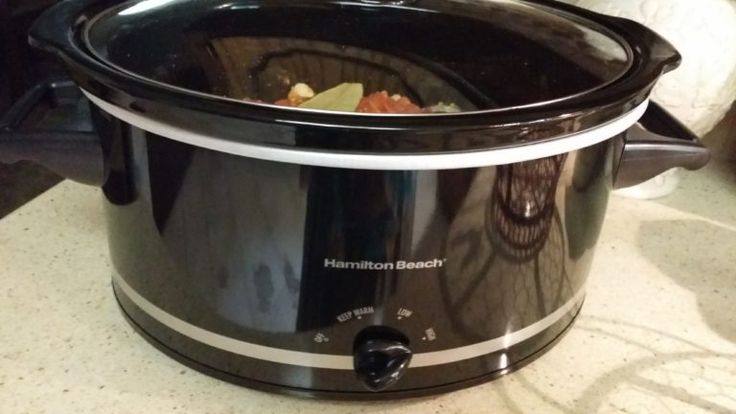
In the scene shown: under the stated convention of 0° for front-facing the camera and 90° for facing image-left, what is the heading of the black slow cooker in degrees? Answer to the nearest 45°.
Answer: approximately 0°
